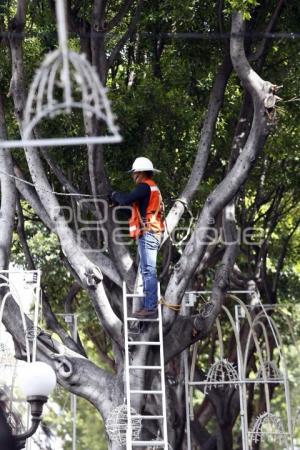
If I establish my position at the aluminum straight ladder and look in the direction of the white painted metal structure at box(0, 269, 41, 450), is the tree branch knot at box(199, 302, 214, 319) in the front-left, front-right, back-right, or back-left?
back-right

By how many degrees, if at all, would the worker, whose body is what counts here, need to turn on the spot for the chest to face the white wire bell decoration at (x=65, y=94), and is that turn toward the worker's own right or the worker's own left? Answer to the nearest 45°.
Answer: approximately 45° to the worker's own left

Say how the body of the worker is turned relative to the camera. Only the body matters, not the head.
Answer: to the viewer's left

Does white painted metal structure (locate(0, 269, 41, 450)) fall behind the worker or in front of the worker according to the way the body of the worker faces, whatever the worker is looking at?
in front
